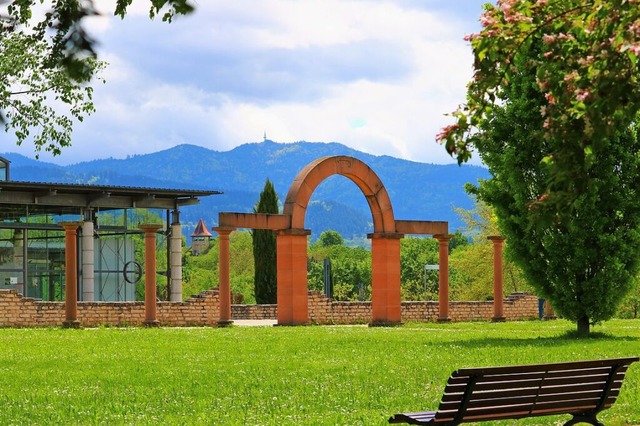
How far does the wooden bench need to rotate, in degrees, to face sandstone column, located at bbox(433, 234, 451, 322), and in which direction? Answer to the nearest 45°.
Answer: approximately 45° to its right

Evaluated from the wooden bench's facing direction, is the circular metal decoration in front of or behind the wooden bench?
in front

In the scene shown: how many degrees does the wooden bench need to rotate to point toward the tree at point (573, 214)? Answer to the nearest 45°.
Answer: approximately 45° to its right

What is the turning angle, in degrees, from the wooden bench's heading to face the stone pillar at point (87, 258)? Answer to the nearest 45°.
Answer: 0° — it already faces it

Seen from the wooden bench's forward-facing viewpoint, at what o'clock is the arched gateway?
The arched gateway is roughly at 1 o'clock from the wooden bench.

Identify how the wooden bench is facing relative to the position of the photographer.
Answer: facing away from the viewer and to the left of the viewer

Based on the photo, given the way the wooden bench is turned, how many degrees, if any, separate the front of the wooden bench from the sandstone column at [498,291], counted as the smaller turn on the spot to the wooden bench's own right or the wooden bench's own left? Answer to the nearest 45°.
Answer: approximately 45° to the wooden bench's own right

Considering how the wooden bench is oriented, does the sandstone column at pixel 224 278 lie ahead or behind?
ahead

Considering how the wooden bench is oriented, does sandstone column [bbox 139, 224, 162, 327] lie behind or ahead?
ahead
